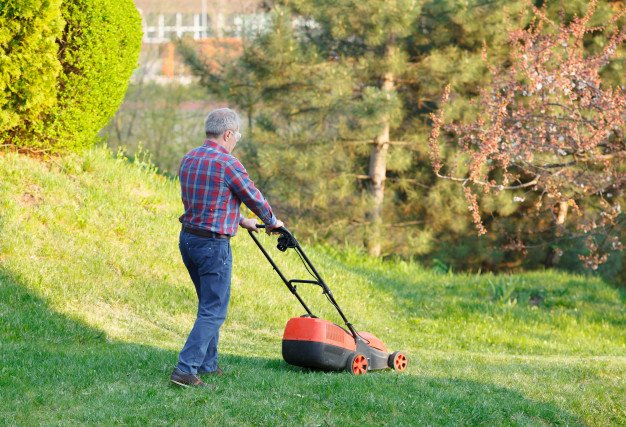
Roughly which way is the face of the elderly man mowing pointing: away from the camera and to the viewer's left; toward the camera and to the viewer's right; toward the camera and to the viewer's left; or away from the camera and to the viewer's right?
away from the camera and to the viewer's right

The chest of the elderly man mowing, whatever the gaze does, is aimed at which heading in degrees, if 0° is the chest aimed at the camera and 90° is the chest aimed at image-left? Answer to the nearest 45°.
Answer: approximately 225°

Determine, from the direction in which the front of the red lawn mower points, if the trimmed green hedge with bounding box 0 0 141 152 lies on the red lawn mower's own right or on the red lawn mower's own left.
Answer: on the red lawn mower's own left

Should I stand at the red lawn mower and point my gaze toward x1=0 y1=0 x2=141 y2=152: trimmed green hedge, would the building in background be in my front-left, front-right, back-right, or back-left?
front-right

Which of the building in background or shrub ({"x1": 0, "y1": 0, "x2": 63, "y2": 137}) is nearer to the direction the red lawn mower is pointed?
the building in background

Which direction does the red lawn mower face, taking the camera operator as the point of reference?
facing away from the viewer and to the right of the viewer

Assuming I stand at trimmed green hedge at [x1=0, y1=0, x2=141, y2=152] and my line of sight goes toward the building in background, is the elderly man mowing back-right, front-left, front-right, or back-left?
back-right

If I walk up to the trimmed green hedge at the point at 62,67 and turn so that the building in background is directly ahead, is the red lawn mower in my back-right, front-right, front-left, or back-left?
back-right

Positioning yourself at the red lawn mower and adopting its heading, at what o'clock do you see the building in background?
The building in background is roughly at 10 o'clock from the red lawn mower.
